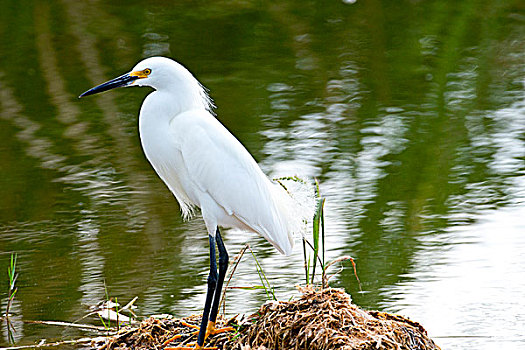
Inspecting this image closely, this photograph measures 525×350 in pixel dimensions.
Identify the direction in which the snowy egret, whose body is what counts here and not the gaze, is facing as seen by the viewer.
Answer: to the viewer's left
